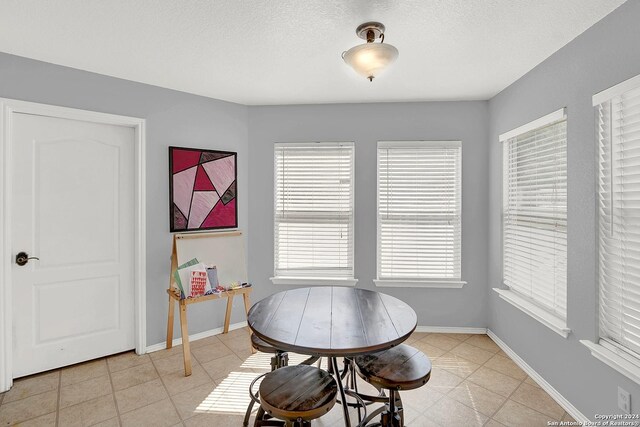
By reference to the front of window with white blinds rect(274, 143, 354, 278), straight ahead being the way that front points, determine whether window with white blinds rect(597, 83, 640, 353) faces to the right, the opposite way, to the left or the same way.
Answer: to the right

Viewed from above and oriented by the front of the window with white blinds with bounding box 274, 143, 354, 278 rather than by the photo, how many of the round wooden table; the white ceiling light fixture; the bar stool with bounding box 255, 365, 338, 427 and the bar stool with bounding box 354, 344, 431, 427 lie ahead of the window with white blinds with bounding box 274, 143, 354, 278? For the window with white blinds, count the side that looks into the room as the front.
4

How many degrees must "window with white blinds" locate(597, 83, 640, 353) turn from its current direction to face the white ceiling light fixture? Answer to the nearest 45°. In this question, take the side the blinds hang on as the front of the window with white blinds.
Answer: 0° — it already faces it

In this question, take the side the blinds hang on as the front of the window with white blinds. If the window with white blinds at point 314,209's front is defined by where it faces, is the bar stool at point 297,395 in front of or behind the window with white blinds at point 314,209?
in front

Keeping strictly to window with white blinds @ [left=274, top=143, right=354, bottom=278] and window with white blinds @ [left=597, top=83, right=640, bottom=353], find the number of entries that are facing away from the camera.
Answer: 0

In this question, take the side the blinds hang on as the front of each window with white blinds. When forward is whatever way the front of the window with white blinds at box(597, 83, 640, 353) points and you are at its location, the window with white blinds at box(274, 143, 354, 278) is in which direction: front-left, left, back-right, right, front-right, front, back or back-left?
front-right

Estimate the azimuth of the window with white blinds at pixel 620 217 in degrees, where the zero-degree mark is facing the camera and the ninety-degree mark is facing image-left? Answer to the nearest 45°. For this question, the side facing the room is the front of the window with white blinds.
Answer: approximately 45°

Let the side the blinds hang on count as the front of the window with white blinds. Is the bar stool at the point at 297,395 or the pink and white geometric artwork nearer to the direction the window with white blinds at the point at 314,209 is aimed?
the bar stool

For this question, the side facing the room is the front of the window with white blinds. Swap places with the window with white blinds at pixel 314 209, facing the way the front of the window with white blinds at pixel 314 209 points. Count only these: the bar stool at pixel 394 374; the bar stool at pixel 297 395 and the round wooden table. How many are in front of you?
3

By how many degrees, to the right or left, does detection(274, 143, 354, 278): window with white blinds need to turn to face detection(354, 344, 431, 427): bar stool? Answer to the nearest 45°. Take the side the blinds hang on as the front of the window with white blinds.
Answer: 0° — it already faces it

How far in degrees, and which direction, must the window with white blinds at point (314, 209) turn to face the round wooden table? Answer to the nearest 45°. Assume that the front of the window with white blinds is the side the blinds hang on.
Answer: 0° — it already faces it

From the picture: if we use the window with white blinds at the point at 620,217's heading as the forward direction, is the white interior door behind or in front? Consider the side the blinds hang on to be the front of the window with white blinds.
in front

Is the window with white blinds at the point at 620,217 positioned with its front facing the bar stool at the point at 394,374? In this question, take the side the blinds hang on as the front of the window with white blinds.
yes

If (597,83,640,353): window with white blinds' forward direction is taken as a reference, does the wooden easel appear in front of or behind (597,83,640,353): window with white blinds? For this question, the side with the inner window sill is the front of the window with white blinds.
in front
